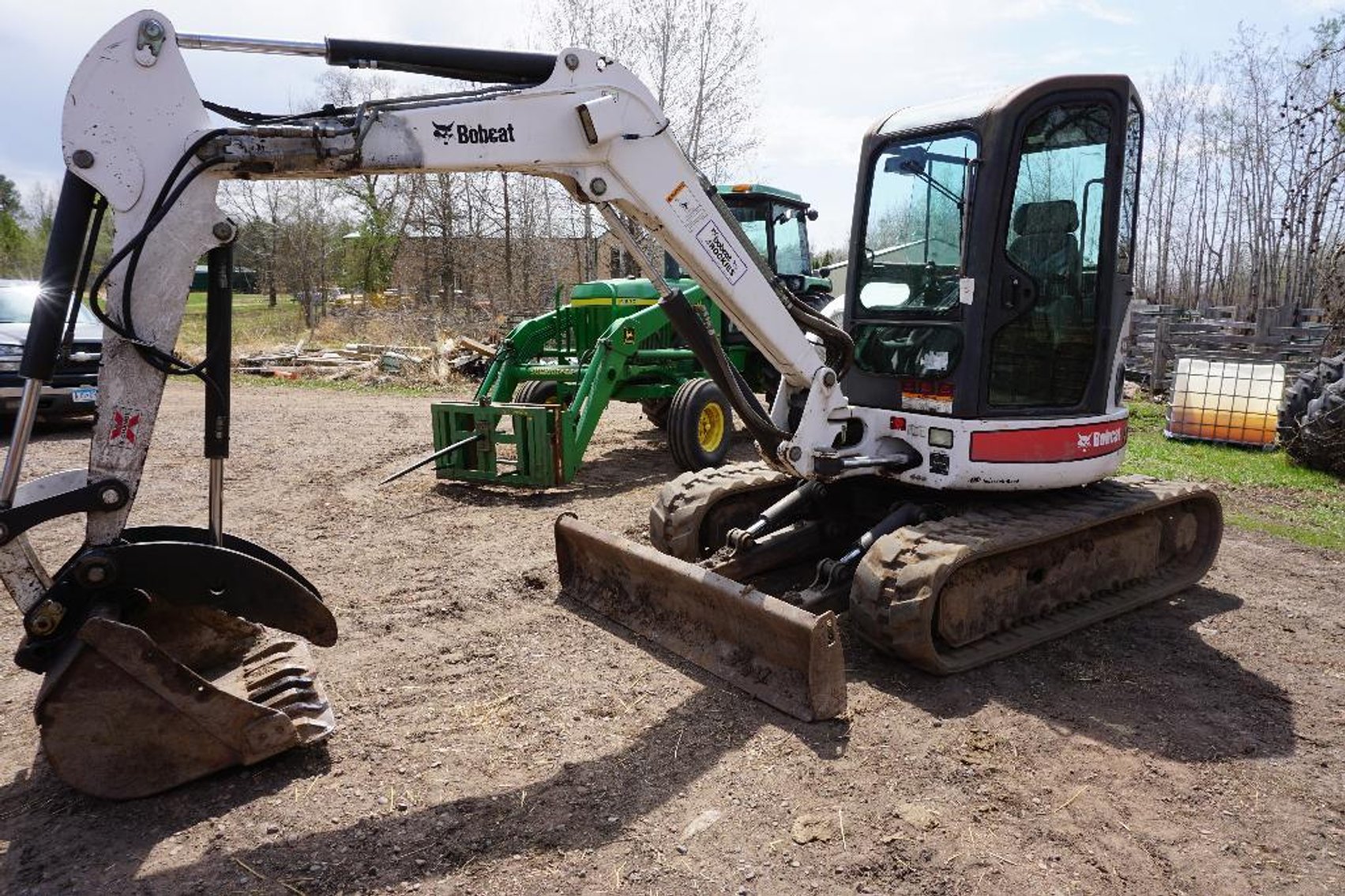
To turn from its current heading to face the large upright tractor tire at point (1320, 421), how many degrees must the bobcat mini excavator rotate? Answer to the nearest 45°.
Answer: approximately 180°

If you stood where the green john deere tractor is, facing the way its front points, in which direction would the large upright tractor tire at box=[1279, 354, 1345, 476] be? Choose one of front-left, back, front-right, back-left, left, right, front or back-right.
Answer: back-left

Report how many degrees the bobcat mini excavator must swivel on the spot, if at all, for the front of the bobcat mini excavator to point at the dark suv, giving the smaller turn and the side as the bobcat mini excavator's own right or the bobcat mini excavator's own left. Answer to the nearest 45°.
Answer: approximately 90° to the bobcat mini excavator's own right

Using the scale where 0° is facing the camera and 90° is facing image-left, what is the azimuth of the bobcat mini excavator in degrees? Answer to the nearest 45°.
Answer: approximately 45°

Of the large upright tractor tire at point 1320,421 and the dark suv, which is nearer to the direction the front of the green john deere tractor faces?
the dark suv

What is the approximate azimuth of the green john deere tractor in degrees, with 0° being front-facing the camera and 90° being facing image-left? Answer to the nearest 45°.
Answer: approximately 45°
